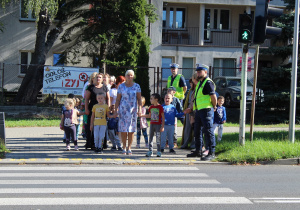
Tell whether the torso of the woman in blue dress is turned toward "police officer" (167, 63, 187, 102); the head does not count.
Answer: no

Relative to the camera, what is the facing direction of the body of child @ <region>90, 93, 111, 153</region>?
toward the camera

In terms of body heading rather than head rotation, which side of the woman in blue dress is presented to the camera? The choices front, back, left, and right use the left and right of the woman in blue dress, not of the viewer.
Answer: front

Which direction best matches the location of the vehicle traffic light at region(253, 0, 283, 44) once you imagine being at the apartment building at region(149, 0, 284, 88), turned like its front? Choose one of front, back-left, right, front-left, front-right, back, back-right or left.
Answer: front

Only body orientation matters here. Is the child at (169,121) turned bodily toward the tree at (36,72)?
no

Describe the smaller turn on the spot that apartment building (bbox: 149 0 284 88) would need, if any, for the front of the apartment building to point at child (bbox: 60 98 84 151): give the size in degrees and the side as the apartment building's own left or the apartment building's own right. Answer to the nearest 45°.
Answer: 0° — it already faces them

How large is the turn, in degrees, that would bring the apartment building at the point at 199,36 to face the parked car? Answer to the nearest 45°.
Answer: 0° — it already faces it

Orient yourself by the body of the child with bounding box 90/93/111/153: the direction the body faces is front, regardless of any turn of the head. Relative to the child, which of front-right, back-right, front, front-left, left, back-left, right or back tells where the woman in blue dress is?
front-left

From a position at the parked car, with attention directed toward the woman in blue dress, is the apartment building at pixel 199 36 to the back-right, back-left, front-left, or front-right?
back-right
